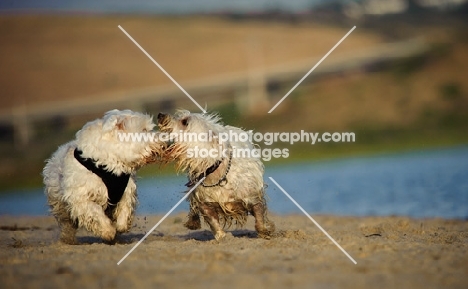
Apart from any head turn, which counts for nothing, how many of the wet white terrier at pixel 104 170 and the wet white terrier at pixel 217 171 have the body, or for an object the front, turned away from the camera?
0

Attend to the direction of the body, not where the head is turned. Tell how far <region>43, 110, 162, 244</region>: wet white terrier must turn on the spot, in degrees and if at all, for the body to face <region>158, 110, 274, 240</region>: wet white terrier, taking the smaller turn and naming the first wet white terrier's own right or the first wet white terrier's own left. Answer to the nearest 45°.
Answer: approximately 45° to the first wet white terrier's own left

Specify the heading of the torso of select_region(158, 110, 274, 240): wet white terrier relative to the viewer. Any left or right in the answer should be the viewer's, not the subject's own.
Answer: facing the viewer and to the left of the viewer

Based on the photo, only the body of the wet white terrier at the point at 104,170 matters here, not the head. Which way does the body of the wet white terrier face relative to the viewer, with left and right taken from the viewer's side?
facing the viewer and to the right of the viewer

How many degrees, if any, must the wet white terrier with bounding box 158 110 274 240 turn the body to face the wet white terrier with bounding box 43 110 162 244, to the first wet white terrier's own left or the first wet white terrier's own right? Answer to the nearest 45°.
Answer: approximately 45° to the first wet white terrier's own right
